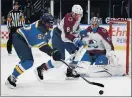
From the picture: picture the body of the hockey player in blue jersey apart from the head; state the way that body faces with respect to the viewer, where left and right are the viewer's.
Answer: facing to the right of the viewer

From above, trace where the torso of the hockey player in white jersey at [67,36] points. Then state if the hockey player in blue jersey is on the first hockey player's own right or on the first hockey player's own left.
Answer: on the first hockey player's own right

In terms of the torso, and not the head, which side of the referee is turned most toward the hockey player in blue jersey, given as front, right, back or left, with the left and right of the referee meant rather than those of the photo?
front

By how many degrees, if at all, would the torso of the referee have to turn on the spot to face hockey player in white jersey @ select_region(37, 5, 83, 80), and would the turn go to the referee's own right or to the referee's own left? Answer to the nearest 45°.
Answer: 0° — they already face them

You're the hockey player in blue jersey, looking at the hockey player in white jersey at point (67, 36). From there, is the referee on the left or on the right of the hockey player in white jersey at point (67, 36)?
left

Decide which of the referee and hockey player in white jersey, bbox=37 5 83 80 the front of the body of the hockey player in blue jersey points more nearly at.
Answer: the hockey player in white jersey

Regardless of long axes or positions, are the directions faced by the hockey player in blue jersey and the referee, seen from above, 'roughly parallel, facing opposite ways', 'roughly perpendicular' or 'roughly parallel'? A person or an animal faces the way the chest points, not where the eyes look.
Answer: roughly perpendicular

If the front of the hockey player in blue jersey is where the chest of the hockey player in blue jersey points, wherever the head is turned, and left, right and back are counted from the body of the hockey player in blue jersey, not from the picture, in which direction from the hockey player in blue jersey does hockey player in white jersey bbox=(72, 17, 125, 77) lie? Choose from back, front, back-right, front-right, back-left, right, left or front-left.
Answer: front-left

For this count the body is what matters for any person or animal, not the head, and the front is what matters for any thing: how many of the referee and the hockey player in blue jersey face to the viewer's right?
1

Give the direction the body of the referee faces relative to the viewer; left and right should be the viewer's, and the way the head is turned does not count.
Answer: facing the viewer

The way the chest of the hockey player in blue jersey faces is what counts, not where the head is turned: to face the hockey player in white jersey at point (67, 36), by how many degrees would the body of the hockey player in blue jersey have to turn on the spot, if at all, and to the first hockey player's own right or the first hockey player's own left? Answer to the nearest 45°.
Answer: approximately 45° to the first hockey player's own left
